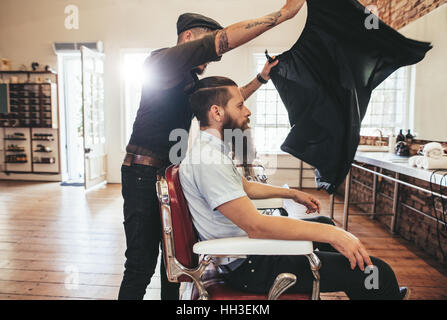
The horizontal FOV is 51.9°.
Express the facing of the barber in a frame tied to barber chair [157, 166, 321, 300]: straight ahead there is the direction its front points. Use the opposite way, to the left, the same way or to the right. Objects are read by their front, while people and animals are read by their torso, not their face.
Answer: the same way

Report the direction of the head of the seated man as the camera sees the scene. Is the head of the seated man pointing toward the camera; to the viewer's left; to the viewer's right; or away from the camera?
to the viewer's right

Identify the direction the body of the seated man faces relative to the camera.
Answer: to the viewer's right

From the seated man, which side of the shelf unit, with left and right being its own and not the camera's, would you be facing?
front

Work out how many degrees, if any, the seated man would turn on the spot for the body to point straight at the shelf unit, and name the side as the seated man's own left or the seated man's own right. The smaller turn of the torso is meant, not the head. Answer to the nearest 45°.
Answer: approximately 135° to the seated man's own left

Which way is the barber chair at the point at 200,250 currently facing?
to the viewer's right

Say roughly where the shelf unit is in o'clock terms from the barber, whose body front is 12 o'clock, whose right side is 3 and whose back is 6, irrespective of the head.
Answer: The shelf unit is roughly at 8 o'clock from the barber.

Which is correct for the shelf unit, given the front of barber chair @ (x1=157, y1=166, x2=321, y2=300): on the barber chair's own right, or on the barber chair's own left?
on the barber chair's own left

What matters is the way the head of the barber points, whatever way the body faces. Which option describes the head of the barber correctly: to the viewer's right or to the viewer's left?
to the viewer's right

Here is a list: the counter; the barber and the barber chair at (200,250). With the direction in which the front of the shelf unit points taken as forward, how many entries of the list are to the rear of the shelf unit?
0

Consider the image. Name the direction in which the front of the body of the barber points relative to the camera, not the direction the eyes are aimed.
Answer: to the viewer's right

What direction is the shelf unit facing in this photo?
toward the camera

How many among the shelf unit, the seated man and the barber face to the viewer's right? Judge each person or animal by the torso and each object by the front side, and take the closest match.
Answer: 2

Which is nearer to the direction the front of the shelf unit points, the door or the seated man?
the seated man

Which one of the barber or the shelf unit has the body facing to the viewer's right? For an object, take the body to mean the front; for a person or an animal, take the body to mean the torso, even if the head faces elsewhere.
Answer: the barber
